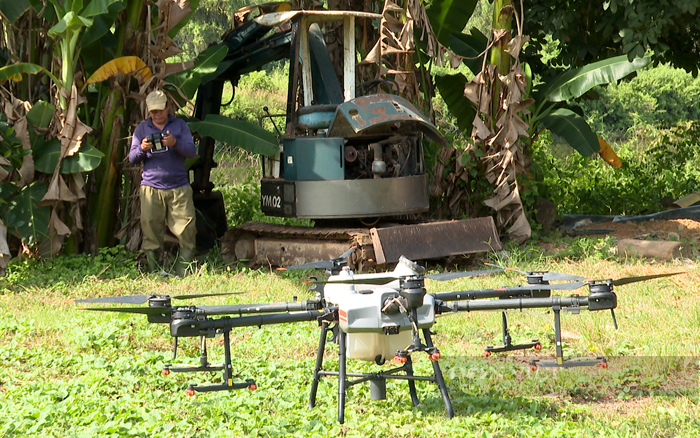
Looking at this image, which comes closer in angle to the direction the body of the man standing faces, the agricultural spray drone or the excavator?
the agricultural spray drone

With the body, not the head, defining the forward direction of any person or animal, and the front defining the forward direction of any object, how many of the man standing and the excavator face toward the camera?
1

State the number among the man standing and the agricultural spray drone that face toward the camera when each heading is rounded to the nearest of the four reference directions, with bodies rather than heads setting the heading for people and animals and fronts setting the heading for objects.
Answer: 2

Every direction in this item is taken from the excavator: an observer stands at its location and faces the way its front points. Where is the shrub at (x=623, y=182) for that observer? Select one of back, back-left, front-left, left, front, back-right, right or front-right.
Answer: right

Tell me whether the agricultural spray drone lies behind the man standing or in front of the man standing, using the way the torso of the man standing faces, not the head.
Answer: in front

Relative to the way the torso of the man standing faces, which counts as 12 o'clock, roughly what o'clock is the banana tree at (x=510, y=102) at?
The banana tree is roughly at 9 o'clock from the man standing.

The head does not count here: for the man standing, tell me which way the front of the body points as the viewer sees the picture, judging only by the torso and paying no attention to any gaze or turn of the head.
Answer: toward the camera

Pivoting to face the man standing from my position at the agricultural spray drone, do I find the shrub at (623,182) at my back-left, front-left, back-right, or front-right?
front-right

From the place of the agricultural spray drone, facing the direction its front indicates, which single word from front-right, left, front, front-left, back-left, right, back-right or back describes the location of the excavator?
back

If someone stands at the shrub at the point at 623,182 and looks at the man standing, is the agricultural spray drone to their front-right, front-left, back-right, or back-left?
front-left

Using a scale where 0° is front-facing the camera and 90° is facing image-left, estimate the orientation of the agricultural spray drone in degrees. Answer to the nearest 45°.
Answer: approximately 0°

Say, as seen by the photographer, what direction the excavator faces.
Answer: facing away from the viewer and to the left of the viewer

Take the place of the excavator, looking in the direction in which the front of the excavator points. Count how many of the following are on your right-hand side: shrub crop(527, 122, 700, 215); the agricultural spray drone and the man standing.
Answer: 1

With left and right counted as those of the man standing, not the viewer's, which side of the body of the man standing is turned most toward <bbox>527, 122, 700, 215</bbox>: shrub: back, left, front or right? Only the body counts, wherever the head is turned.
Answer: left
